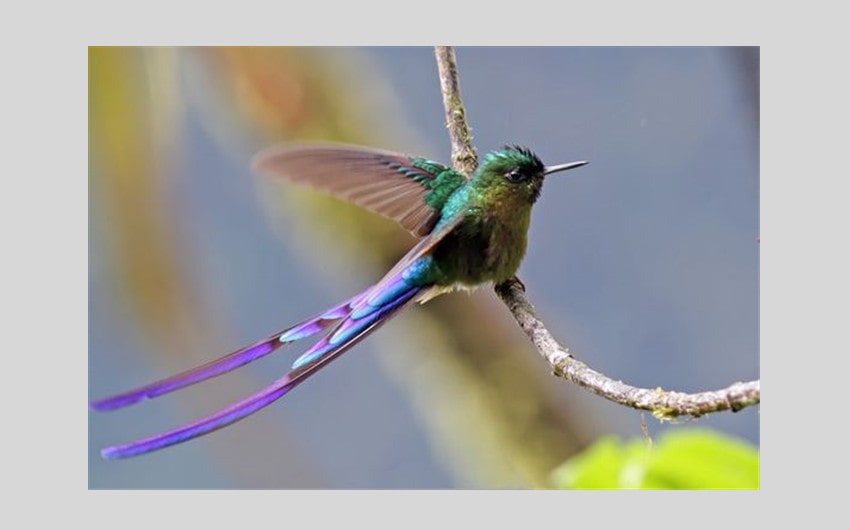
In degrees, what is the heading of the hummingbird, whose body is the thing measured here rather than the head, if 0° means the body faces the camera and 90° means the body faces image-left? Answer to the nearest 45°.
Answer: approximately 270°
